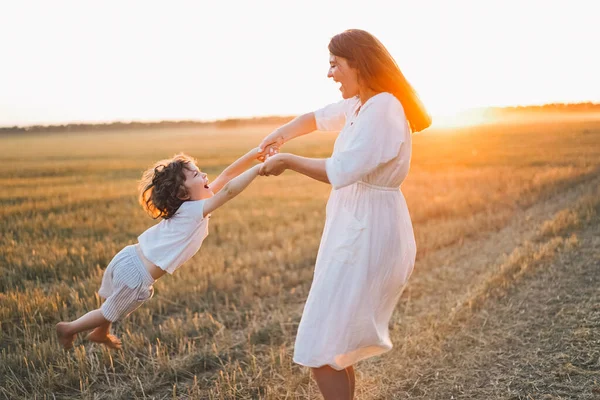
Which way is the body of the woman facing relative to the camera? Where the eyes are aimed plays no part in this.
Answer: to the viewer's left

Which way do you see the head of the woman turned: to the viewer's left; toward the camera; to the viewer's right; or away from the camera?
to the viewer's left
